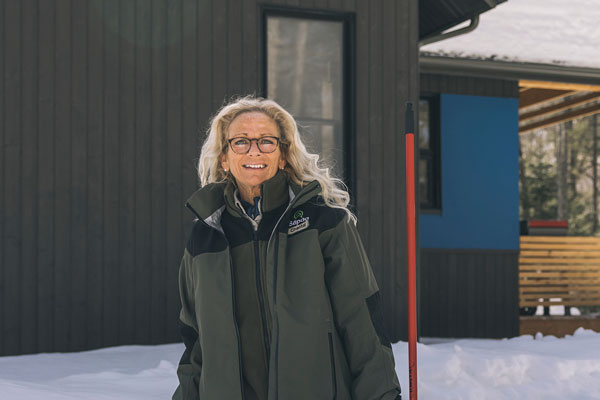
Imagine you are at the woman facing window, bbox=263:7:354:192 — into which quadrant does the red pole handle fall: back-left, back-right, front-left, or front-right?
front-right

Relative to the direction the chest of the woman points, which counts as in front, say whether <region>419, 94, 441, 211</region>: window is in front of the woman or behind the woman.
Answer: behind

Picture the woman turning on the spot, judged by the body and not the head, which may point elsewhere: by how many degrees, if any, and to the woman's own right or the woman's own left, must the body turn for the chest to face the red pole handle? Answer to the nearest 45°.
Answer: approximately 135° to the woman's own left

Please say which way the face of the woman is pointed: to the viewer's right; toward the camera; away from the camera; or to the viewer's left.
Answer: toward the camera

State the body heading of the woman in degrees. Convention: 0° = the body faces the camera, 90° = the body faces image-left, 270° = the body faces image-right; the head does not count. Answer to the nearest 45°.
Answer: approximately 0°

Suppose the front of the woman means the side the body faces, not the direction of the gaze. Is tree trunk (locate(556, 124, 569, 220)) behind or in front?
behind

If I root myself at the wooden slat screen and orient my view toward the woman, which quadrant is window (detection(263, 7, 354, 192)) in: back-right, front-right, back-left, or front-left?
front-right

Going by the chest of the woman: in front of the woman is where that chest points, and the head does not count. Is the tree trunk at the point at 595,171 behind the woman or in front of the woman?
behind

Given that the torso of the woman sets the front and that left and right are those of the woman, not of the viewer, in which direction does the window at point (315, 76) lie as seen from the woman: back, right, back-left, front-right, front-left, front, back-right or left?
back
